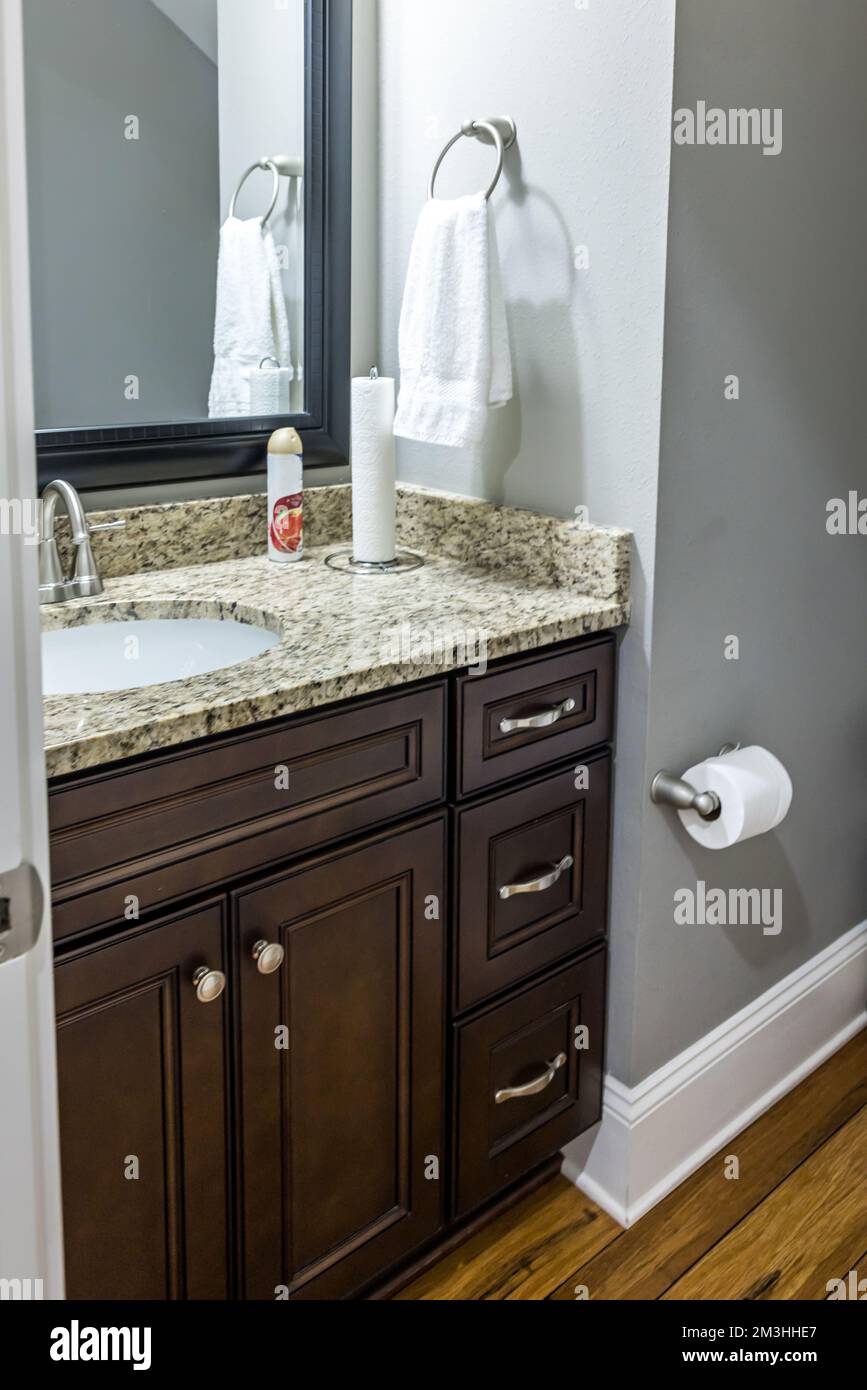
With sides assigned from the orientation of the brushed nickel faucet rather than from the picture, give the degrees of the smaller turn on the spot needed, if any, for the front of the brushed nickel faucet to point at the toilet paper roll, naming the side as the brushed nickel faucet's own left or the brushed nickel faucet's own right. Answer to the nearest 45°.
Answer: approximately 45° to the brushed nickel faucet's own left

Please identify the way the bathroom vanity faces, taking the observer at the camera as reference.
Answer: facing the viewer and to the right of the viewer

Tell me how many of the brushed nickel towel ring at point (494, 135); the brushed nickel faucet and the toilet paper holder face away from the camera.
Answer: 0

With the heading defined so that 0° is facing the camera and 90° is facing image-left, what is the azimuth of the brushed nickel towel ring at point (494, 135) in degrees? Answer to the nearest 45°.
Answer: approximately 45°
